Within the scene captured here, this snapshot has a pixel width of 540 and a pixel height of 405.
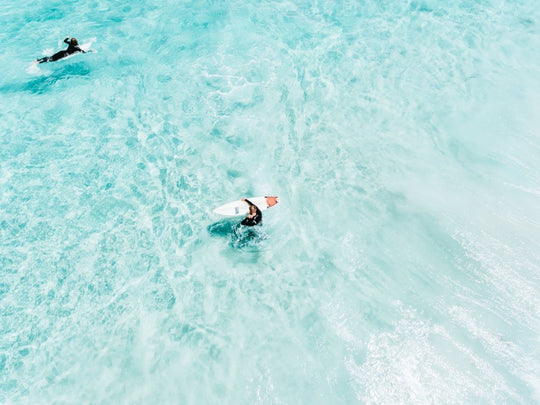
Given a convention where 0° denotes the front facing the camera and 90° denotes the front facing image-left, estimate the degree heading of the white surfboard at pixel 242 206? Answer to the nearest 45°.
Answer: approximately 90°

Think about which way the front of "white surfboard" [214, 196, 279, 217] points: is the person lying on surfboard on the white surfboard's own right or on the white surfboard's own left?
on the white surfboard's own right
